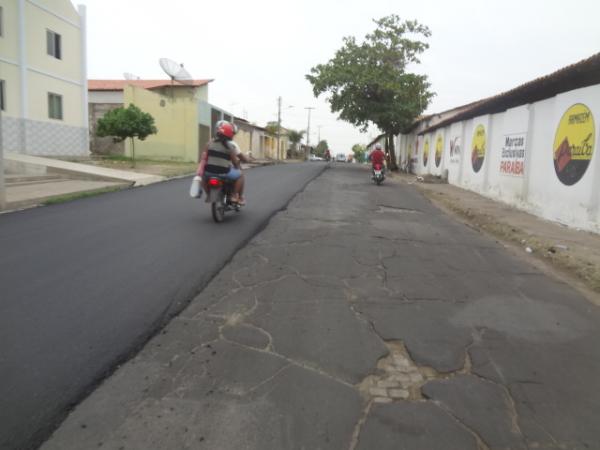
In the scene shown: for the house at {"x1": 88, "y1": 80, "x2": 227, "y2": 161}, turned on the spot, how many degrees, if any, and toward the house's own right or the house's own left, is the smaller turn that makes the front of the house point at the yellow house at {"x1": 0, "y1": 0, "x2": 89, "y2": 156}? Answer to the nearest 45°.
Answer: approximately 135° to the house's own right

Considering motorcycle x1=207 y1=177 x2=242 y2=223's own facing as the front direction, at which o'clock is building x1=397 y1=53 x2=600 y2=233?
The building is roughly at 1 o'clock from the motorcycle.

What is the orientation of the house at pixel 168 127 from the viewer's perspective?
to the viewer's right

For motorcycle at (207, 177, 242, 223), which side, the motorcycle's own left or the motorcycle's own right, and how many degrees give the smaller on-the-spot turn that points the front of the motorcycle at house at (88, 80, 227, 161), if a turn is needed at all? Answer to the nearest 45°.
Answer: approximately 45° to the motorcycle's own left

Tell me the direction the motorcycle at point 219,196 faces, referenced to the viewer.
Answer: facing away from the viewer and to the right of the viewer

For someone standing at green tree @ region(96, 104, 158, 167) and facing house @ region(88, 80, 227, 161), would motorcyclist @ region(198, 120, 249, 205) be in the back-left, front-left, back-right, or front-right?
back-right

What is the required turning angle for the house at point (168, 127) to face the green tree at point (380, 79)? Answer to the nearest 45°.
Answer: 0° — it already faces it
